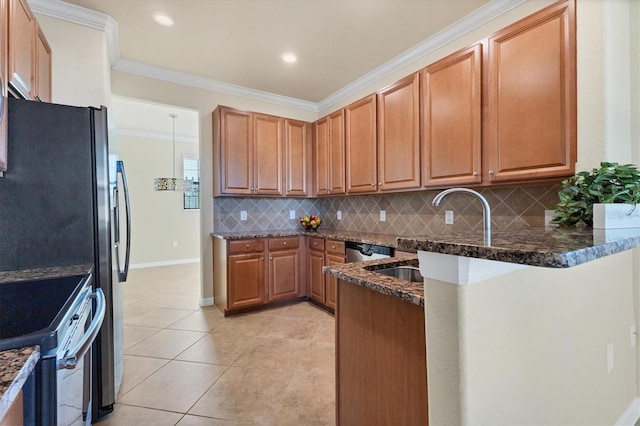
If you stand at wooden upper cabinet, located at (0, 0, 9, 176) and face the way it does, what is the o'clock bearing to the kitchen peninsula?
The kitchen peninsula is roughly at 2 o'clock from the wooden upper cabinet.

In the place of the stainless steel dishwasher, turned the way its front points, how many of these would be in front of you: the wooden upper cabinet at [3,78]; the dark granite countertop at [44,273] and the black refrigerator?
3

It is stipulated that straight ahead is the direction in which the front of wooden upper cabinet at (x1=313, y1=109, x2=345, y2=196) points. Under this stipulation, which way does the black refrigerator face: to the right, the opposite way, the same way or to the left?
the opposite way

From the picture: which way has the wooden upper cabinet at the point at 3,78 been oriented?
to the viewer's right

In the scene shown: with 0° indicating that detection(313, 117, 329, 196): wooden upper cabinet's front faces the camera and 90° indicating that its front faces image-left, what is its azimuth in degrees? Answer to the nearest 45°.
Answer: approximately 45°

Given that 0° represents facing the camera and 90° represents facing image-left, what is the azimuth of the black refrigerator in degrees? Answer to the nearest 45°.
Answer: approximately 270°

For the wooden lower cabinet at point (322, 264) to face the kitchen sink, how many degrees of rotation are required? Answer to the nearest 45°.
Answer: approximately 45° to its left

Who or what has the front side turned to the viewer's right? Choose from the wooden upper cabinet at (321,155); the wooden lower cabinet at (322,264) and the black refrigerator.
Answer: the black refrigerator
